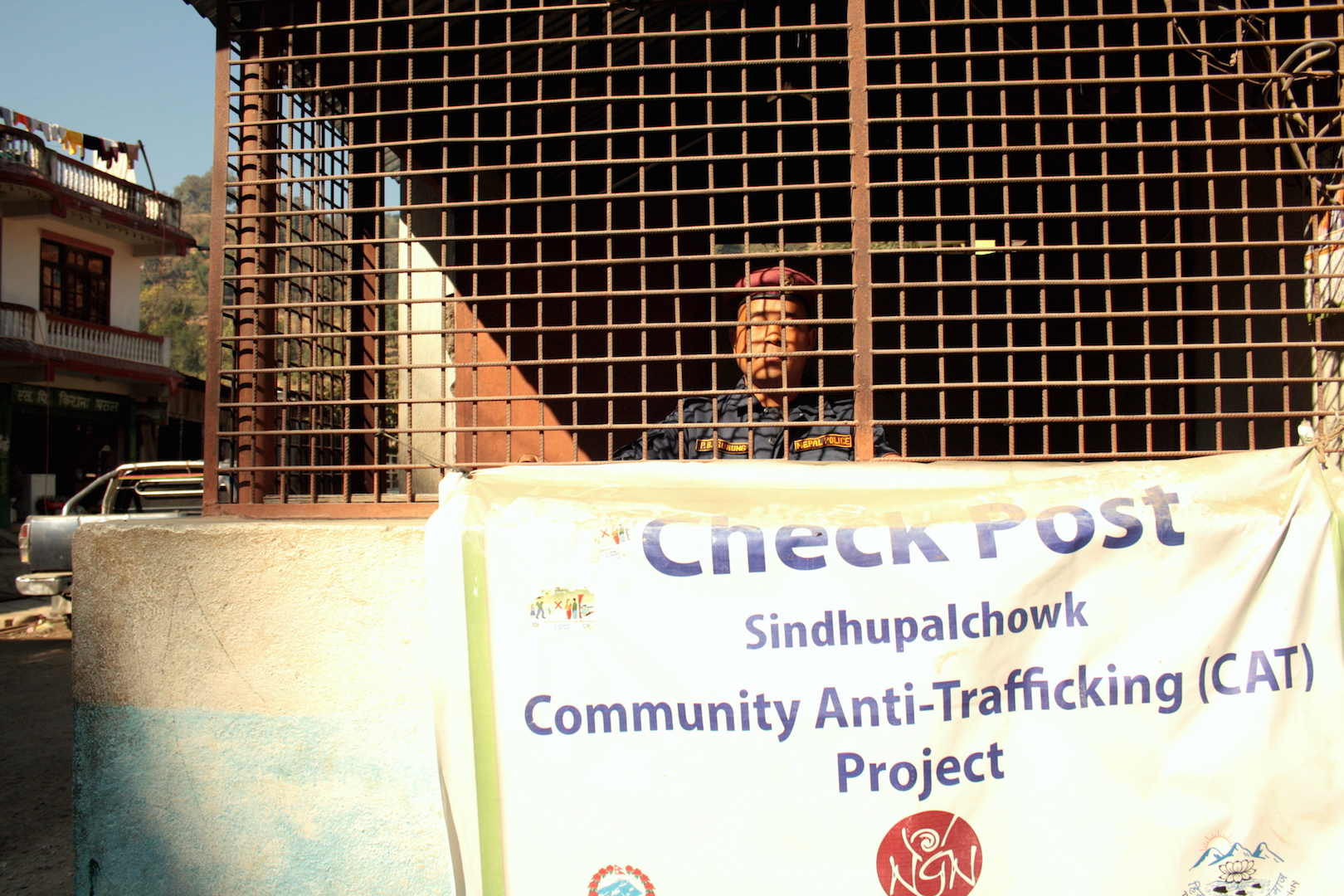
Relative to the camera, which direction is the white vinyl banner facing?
toward the camera

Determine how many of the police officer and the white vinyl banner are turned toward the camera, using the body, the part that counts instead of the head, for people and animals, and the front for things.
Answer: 2

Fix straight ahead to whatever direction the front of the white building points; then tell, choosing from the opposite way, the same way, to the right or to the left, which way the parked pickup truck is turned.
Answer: to the left

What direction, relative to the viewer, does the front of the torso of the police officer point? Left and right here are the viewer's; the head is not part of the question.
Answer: facing the viewer

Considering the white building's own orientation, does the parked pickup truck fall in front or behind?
in front

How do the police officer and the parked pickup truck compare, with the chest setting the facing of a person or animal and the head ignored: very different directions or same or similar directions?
very different directions

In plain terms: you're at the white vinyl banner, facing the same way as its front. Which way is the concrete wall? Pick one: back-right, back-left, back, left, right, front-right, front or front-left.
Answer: right

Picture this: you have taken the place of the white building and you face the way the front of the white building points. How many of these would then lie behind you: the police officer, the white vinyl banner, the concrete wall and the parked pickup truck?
0

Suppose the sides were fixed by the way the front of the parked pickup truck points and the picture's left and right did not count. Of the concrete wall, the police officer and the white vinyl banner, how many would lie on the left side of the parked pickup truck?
0

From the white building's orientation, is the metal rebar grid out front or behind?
out front

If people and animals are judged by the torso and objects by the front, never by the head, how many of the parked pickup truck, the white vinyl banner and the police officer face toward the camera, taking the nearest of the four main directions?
2

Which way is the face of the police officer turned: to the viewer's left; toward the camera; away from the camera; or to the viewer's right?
toward the camera

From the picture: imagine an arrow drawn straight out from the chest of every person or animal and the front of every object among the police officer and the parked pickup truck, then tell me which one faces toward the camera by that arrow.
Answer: the police officer

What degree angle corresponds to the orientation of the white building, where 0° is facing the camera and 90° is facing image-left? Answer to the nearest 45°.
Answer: approximately 315°
